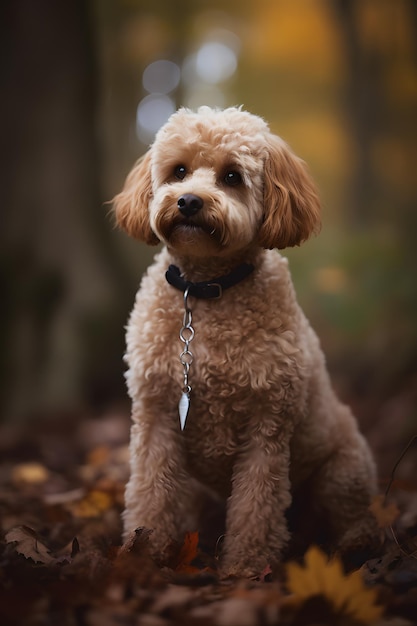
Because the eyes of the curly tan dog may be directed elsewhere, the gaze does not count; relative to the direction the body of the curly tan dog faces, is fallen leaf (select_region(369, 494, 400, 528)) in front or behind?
behind

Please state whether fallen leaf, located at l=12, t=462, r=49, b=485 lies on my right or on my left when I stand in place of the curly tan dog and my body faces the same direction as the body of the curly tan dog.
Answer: on my right

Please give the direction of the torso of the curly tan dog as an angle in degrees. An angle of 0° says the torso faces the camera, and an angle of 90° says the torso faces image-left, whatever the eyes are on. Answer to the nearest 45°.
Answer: approximately 45°

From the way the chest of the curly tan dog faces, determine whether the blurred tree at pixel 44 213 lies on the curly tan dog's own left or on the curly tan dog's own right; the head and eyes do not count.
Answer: on the curly tan dog's own right
